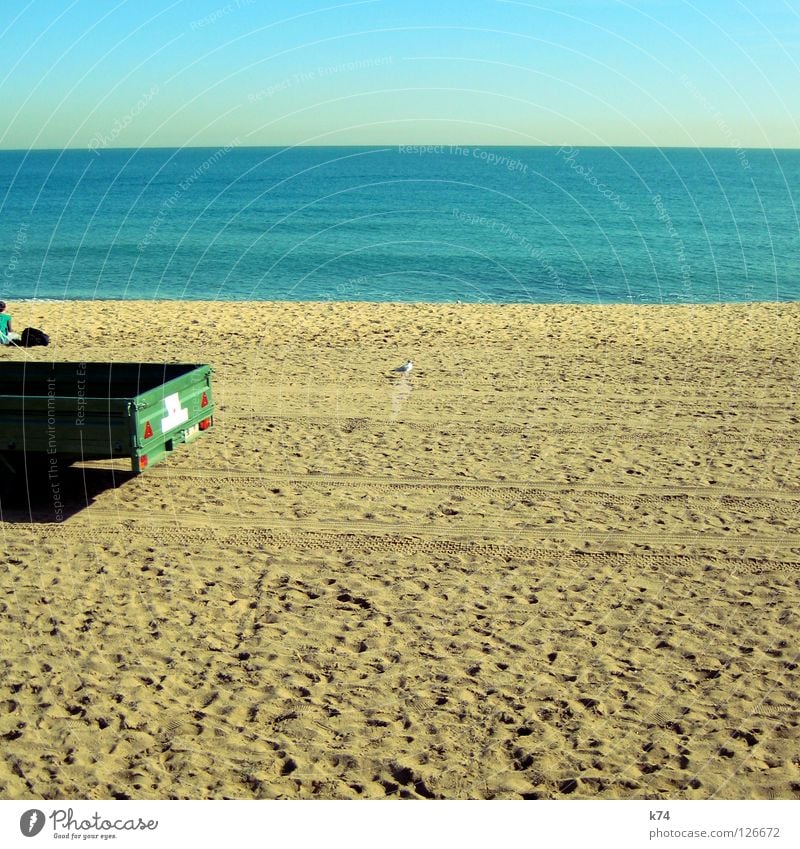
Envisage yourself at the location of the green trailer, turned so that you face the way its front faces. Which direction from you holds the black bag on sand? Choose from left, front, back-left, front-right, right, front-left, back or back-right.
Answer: front-right

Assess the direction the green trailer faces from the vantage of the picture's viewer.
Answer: facing away from the viewer and to the left of the viewer
